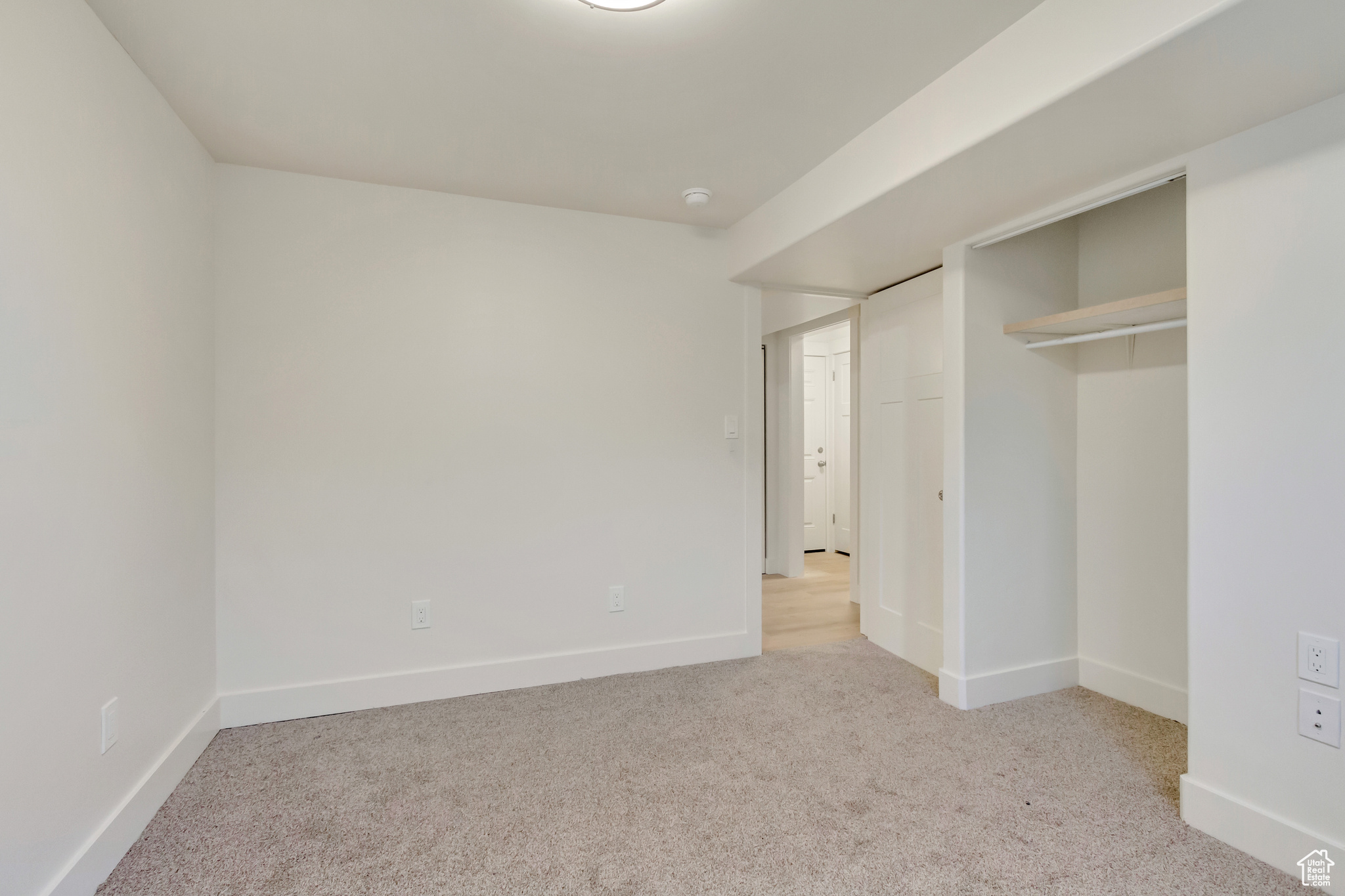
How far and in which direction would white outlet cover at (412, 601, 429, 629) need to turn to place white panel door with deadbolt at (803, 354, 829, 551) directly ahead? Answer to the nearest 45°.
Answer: approximately 135° to its left

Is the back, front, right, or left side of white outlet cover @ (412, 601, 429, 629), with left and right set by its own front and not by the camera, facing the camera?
front

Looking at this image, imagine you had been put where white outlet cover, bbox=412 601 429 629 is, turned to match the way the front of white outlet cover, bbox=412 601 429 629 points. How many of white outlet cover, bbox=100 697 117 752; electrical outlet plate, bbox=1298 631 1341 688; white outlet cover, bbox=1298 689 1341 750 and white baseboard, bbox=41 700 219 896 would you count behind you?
0

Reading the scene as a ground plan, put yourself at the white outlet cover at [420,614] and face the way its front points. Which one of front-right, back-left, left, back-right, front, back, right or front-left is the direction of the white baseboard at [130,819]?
front-right

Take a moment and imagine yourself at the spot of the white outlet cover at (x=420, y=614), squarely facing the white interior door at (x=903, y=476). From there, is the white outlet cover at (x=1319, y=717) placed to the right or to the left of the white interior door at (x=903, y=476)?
right

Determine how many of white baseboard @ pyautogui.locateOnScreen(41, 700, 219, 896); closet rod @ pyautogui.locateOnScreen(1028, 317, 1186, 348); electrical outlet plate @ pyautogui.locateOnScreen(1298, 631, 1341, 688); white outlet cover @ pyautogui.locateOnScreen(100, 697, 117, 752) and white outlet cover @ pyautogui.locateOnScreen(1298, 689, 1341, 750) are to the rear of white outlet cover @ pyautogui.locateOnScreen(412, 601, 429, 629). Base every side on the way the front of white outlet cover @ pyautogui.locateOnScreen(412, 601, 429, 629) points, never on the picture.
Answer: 0

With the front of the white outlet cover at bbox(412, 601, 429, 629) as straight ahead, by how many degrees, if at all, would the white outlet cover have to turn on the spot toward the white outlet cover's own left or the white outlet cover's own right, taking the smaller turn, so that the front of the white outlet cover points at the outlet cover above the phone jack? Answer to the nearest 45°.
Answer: approximately 45° to the white outlet cover's own left

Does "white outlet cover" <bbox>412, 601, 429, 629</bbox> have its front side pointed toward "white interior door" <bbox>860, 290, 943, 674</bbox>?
no

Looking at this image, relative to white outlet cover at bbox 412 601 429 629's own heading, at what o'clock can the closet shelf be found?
The closet shelf is roughly at 10 o'clock from the white outlet cover.

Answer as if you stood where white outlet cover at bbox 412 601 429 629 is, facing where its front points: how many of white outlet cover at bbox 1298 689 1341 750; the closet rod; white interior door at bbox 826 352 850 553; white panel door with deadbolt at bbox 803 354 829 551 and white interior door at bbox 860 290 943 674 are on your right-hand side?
0

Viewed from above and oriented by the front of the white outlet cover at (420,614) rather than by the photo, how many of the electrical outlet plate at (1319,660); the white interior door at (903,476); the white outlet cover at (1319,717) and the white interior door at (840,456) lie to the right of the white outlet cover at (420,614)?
0

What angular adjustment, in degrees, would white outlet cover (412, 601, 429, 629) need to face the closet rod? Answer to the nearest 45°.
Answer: approximately 45° to its left
